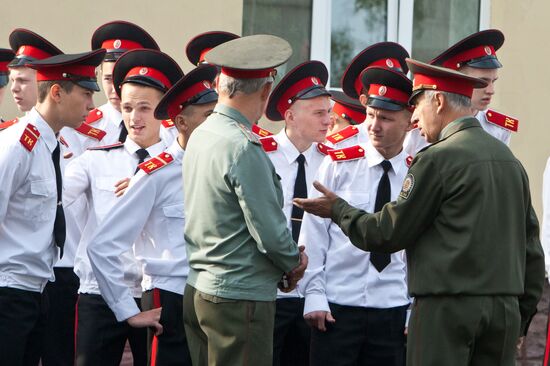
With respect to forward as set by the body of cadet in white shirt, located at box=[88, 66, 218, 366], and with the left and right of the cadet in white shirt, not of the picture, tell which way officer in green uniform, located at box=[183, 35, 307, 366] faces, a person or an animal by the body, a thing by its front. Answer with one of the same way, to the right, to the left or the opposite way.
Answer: to the left

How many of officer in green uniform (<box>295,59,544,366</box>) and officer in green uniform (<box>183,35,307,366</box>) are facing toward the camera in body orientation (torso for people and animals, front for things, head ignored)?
0

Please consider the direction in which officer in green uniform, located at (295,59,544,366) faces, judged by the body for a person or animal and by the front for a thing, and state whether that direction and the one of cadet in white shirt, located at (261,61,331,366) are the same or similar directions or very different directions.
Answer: very different directions

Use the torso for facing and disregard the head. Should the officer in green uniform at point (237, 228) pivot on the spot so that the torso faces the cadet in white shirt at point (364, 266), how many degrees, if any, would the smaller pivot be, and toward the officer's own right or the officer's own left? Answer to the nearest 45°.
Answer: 0° — they already face them

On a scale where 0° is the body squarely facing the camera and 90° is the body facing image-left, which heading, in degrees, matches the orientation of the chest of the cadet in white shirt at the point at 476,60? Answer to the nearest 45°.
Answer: approximately 315°

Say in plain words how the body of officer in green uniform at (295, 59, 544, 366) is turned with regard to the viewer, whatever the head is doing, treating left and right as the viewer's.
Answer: facing away from the viewer and to the left of the viewer

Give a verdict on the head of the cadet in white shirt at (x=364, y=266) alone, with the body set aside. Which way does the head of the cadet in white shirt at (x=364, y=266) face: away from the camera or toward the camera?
toward the camera

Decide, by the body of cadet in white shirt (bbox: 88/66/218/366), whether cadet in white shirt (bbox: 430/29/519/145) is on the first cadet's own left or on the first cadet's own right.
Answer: on the first cadet's own left

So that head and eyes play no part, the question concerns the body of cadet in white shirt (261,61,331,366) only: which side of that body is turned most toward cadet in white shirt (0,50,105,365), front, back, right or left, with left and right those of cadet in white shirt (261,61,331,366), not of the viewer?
right

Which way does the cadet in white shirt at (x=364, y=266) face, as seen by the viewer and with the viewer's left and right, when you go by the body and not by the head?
facing the viewer and to the right of the viewer

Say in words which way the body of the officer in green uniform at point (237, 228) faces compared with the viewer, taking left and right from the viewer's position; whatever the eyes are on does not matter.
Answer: facing away from the viewer and to the right of the viewer

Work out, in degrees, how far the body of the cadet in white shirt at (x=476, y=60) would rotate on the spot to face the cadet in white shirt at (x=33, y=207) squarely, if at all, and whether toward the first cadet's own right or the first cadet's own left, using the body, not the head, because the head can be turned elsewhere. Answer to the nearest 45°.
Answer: approximately 90° to the first cadet's own right

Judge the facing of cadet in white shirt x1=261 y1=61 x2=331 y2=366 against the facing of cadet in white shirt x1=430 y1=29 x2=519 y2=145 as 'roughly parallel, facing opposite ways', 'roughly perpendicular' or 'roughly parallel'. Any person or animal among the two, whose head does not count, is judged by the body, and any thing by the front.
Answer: roughly parallel

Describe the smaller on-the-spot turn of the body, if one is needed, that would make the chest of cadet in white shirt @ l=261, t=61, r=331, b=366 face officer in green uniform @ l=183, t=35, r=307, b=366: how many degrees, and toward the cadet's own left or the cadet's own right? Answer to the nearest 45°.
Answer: approximately 45° to the cadet's own right
